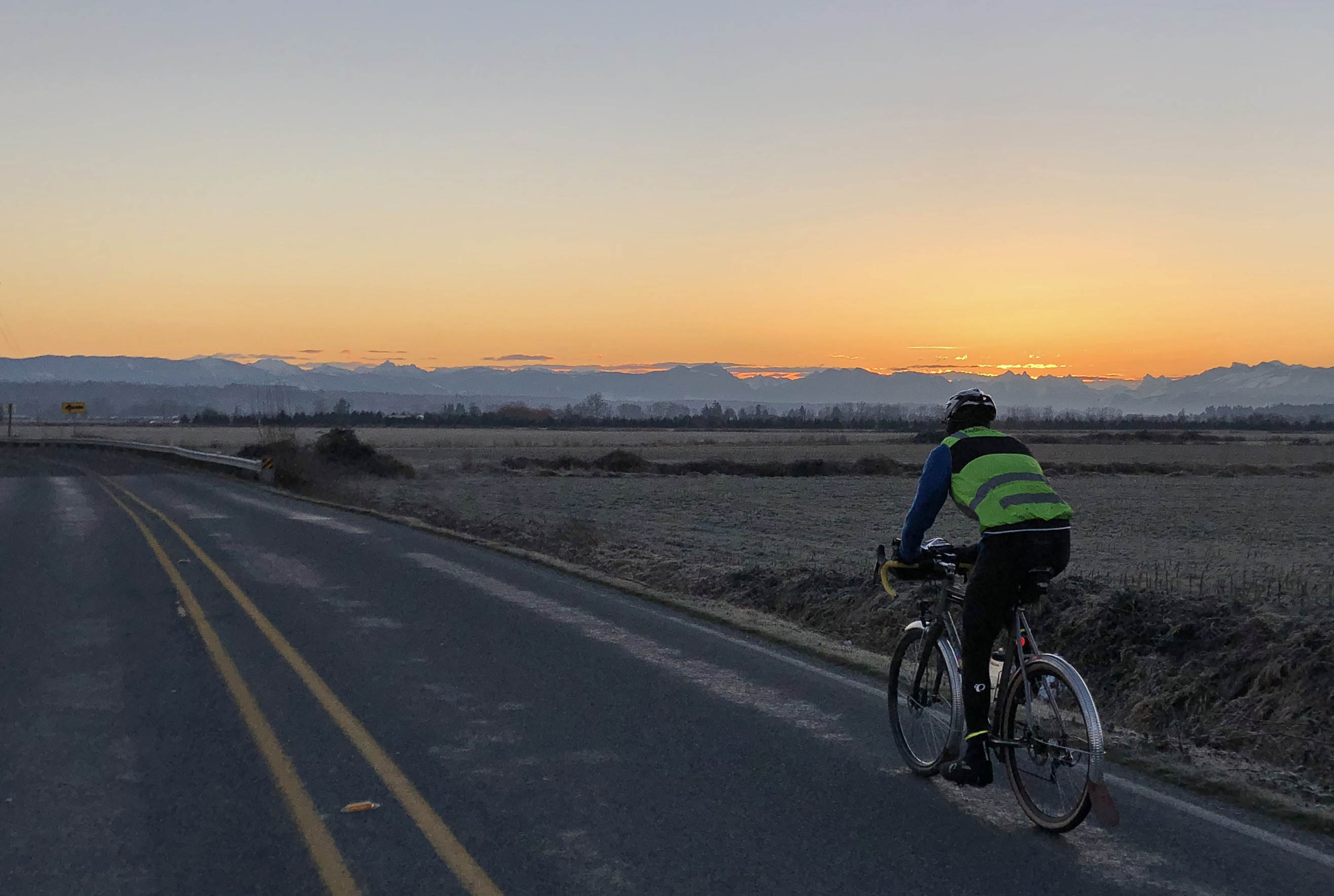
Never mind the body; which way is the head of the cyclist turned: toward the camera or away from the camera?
away from the camera

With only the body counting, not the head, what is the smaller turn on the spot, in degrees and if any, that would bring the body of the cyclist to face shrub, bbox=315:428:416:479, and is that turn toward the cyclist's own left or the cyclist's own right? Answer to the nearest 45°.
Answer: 0° — they already face it

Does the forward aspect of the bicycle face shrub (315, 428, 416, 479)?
yes

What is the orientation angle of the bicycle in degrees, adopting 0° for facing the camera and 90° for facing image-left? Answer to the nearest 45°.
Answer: approximately 135°

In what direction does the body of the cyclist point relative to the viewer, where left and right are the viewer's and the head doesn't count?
facing away from the viewer and to the left of the viewer
